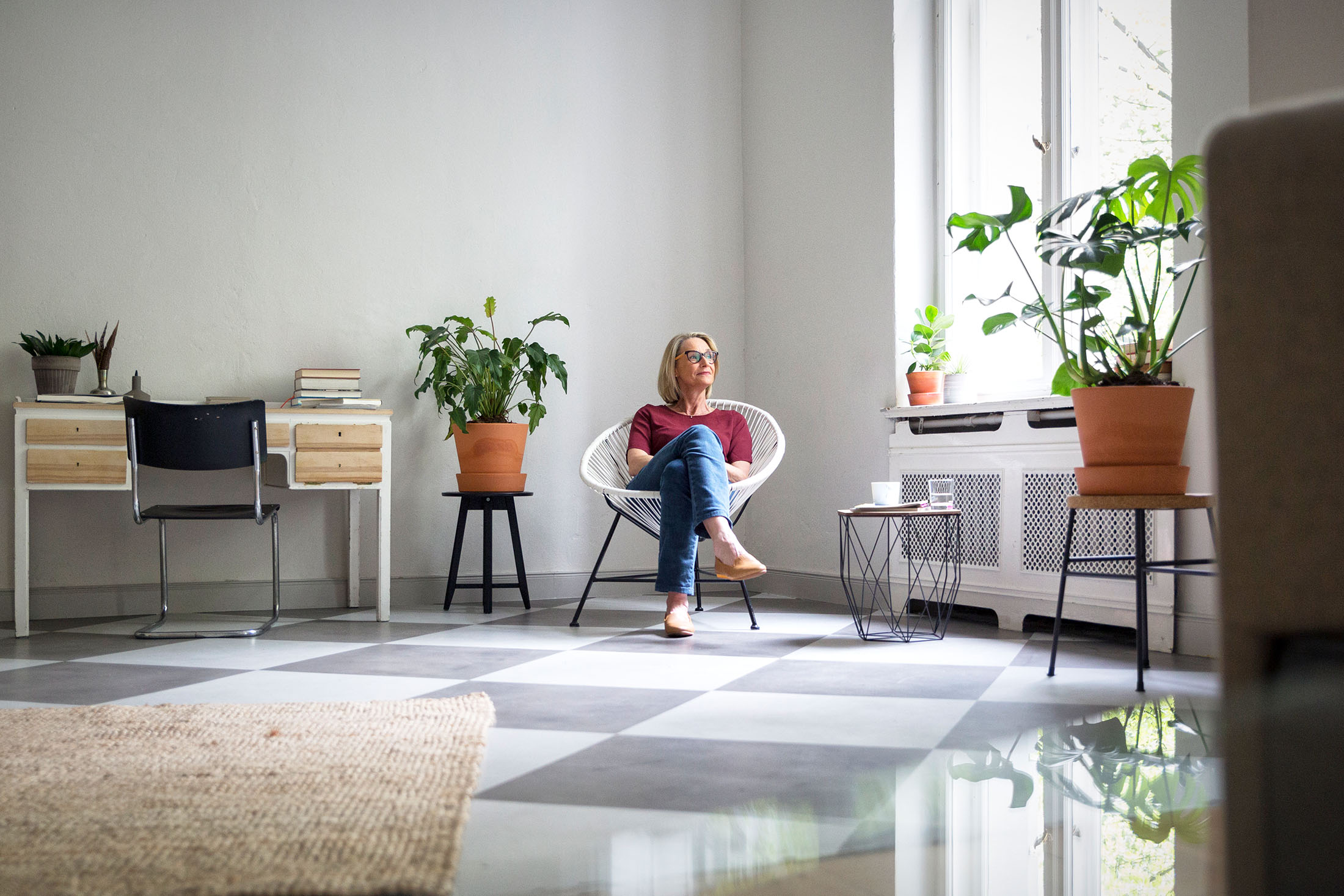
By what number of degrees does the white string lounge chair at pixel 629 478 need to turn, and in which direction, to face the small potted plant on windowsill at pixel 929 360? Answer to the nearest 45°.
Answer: approximately 90° to its left

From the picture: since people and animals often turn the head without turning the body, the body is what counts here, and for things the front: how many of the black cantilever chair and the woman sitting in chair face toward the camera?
1

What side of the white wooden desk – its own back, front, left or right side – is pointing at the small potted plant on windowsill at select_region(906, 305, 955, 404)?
left

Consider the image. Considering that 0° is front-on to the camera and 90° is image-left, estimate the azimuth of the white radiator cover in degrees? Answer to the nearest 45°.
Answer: approximately 45°

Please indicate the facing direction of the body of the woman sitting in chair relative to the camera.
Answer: toward the camera

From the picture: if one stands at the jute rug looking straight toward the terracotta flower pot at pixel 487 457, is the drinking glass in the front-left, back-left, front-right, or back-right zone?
front-right

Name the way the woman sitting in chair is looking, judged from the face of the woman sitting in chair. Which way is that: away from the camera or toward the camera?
toward the camera

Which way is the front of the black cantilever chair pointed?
away from the camera

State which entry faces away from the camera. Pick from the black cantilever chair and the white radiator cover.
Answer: the black cantilever chair

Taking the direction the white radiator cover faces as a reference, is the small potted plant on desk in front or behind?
in front

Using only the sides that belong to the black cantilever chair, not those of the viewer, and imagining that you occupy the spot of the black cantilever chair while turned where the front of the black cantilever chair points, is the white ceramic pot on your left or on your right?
on your right

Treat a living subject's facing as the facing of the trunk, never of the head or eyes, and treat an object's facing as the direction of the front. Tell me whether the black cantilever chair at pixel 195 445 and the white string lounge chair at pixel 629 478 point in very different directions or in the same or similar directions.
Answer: very different directions

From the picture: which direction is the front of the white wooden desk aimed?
toward the camera

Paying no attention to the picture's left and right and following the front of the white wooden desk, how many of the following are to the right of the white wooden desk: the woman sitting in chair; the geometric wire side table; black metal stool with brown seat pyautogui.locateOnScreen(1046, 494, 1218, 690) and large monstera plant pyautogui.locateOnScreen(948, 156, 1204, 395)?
0

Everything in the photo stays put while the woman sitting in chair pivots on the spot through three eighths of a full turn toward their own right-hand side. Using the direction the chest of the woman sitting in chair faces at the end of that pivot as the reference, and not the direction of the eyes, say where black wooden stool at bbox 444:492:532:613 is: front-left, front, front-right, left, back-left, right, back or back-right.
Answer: front

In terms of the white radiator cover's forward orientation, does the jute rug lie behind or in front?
in front

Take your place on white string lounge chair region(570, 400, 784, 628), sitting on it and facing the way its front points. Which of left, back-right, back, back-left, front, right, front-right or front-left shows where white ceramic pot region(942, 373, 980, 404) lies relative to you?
left
